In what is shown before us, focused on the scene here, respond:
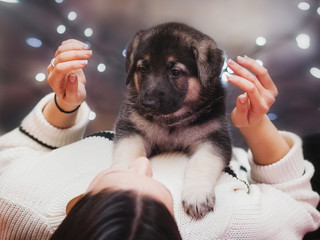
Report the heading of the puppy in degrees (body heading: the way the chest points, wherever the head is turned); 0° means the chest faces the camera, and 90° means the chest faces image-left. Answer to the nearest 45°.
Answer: approximately 0°
